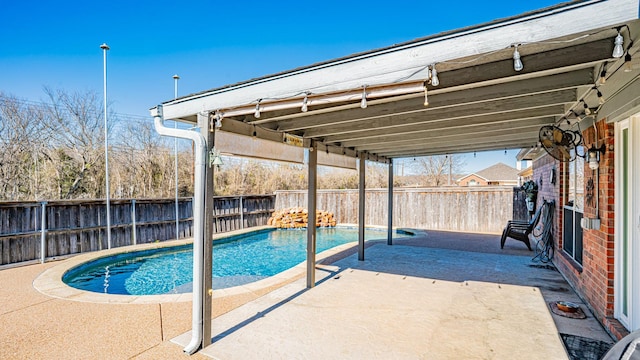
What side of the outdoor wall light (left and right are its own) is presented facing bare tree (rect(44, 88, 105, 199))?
front

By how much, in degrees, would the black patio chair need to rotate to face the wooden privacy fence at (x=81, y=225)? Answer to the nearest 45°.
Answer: approximately 45° to its left

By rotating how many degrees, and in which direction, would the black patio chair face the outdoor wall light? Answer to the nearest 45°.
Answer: approximately 90° to its left

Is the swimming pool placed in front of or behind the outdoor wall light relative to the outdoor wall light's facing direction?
in front

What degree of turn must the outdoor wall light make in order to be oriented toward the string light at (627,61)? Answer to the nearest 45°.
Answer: approximately 90° to its left

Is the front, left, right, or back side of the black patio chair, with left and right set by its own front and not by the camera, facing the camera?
left

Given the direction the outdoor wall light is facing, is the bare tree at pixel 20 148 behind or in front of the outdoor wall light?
in front

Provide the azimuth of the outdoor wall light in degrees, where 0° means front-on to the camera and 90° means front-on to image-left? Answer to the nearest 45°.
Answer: approximately 90°

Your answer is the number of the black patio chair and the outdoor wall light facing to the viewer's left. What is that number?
2
